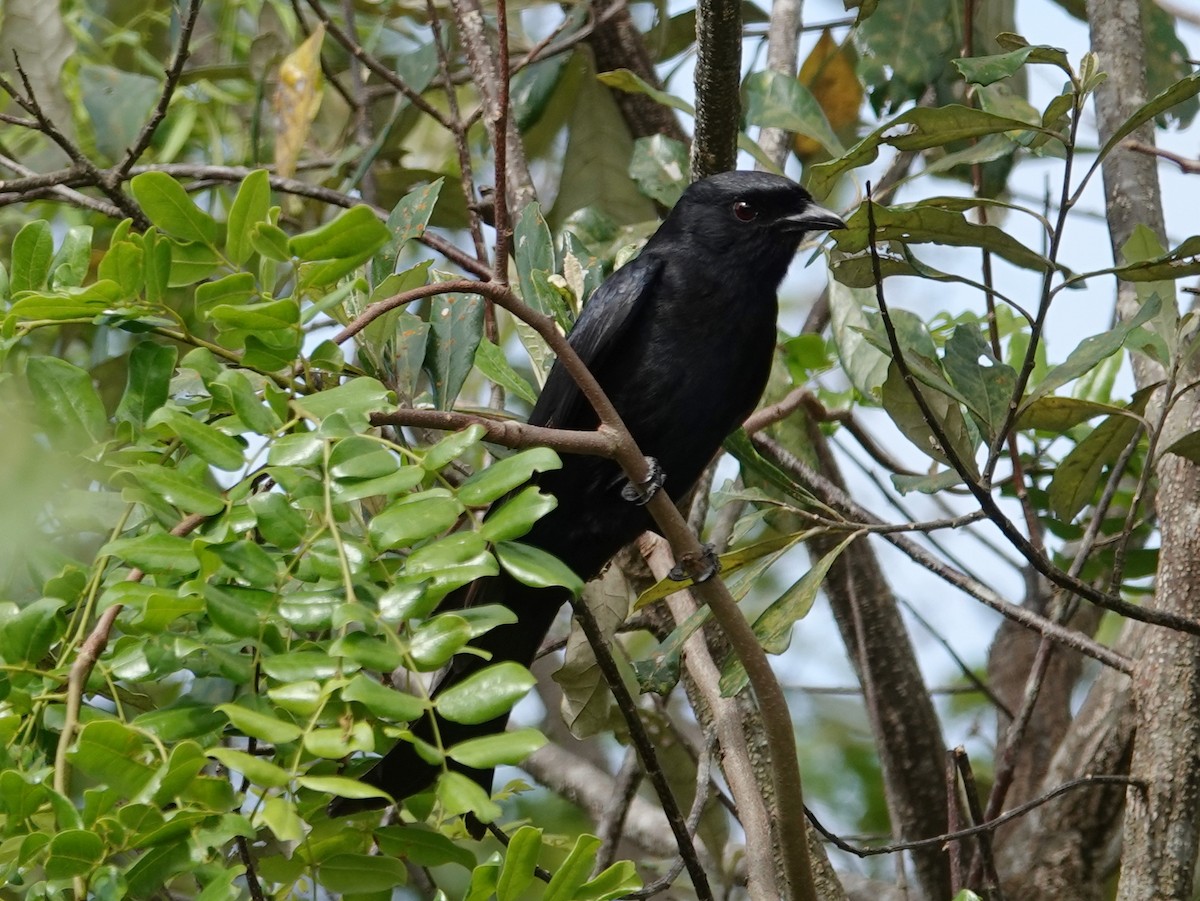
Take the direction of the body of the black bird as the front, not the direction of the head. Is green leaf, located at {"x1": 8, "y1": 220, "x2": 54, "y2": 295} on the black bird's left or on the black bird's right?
on the black bird's right

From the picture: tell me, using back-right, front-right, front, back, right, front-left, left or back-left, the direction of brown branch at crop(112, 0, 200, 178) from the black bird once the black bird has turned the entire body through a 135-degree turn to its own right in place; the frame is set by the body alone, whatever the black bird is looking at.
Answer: front

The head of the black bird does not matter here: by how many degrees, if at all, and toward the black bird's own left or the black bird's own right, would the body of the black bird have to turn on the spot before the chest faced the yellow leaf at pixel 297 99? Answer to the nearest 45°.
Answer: approximately 180°

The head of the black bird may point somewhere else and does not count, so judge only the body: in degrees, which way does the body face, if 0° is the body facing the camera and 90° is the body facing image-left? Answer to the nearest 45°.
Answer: approximately 315°

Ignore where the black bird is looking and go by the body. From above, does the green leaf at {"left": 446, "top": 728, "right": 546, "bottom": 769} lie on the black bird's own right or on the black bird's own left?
on the black bird's own right

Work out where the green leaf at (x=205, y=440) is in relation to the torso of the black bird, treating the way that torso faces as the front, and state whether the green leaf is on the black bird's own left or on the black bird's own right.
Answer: on the black bird's own right
